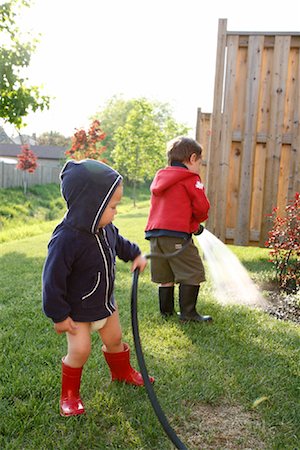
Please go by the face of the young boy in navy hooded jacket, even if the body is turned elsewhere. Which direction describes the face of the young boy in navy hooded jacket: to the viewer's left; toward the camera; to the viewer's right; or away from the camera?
to the viewer's right

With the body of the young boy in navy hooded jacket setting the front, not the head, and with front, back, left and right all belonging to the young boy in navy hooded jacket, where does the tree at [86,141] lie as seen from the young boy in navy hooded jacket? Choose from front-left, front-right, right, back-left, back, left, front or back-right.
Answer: back-left

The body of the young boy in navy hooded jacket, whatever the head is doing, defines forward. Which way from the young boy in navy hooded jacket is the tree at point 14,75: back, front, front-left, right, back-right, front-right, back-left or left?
back-left

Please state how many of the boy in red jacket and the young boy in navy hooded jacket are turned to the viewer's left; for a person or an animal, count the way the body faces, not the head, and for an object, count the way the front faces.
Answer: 0

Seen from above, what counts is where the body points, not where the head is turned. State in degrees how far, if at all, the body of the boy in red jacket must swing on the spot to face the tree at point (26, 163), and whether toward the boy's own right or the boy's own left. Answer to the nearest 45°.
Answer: approximately 45° to the boy's own left

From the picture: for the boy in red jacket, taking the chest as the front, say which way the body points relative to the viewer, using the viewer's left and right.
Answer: facing away from the viewer and to the right of the viewer

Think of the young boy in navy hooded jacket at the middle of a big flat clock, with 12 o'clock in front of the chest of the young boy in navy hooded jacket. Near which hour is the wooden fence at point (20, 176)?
The wooden fence is roughly at 7 o'clock from the young boy in navy hooded jacket.

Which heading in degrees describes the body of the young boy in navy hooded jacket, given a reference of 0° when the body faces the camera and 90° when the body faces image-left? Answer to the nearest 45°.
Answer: approximately 315°

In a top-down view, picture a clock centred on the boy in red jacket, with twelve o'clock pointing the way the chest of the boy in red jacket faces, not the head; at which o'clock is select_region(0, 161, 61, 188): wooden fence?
The wooden fence is roughly at 10 o'clock from the boy in red jacket.

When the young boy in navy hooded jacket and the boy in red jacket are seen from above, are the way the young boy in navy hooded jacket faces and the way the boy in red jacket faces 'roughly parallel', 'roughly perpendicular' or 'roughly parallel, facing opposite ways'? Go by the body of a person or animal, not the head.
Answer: roughly perpendicular
